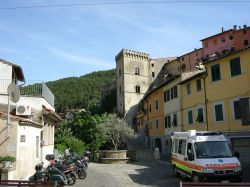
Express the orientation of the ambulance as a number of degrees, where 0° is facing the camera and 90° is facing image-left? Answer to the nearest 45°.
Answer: approximately 315°

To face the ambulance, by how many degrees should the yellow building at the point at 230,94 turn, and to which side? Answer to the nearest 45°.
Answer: approximately 45° to its left

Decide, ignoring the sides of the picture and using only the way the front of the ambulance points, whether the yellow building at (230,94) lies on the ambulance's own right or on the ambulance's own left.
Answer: on the ambulance's own left

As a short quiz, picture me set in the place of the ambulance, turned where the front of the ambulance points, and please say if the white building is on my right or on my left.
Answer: on my right

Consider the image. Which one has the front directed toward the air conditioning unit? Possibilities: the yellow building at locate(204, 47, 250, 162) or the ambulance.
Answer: the yellow building

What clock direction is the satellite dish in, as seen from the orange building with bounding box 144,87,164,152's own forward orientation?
The satellite dish is roughly at 11 o'clock from the orange building.
